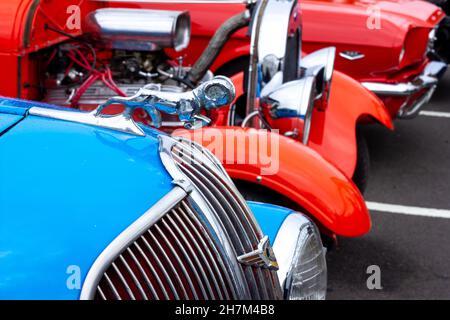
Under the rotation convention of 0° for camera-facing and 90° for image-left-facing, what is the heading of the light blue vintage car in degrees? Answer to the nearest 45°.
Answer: approximately 315°

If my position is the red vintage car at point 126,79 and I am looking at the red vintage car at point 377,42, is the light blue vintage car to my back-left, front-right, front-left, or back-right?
back-right

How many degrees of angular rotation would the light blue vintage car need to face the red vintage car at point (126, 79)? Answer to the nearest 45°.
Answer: approximately 135° to its left

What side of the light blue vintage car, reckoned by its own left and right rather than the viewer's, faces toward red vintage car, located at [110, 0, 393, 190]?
left

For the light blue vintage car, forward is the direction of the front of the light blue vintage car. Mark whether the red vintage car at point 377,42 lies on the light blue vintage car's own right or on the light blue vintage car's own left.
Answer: on the light blue vintage car's own left

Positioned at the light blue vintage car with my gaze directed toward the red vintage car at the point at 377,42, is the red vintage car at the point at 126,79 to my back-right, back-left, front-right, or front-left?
front-left
